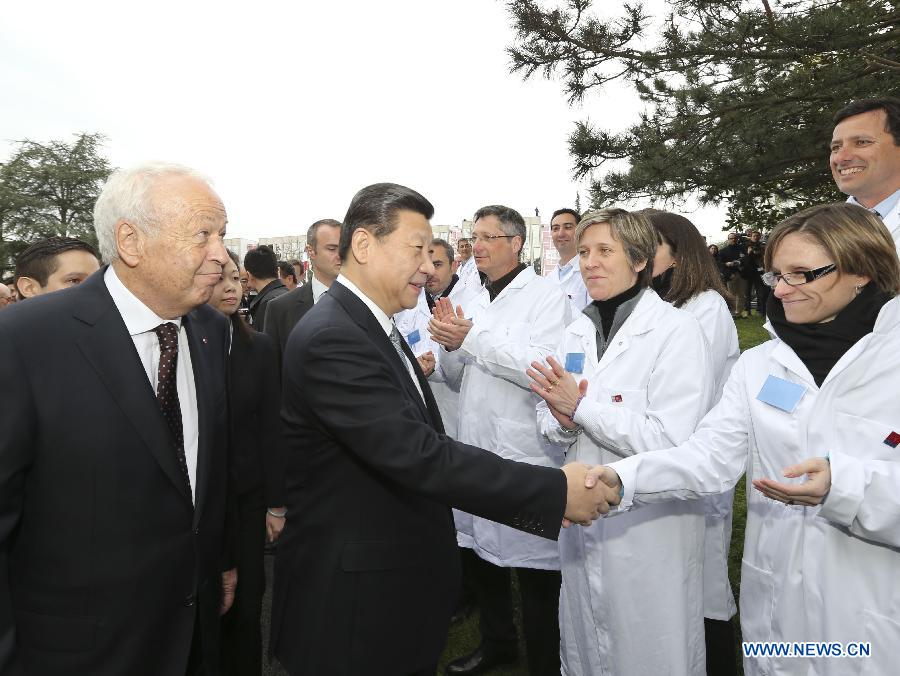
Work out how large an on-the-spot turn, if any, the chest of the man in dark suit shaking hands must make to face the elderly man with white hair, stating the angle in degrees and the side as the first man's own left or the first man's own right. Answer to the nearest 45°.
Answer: approximately 135° to the first man's own right

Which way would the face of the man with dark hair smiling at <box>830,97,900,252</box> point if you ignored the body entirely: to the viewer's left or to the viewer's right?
to the viewer's left

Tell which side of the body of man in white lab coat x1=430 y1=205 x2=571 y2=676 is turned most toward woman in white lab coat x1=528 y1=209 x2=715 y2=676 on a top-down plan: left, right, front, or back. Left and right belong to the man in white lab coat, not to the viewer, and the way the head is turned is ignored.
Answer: left

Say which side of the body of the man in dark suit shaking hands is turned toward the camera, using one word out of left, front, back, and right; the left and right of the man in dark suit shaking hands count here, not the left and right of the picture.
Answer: right

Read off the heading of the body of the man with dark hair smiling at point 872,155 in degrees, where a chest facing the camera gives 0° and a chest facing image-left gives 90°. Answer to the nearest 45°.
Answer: approximately 45°

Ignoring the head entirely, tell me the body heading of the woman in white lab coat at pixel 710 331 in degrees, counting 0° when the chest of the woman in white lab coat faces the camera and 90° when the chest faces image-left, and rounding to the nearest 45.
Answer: approximately 90°

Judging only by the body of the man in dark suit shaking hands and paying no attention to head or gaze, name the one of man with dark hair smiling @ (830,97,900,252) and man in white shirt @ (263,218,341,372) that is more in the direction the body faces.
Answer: the man with dark hair smiling

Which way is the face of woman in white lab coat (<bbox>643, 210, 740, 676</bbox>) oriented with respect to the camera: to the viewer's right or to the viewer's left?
to the viewer's left

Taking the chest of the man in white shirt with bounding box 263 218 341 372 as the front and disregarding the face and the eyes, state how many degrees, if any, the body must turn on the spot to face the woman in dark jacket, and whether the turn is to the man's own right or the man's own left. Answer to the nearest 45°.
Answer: approximately 45° to the man's own right
